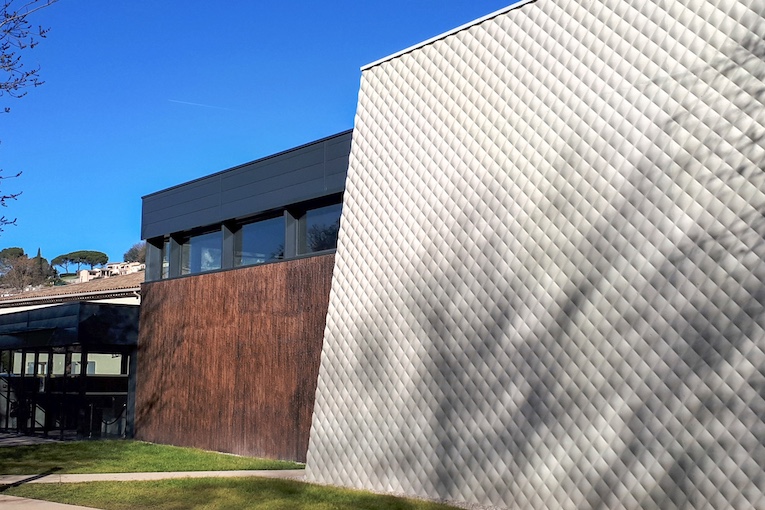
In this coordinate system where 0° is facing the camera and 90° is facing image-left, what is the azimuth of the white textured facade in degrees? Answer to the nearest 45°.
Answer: approximately 45°

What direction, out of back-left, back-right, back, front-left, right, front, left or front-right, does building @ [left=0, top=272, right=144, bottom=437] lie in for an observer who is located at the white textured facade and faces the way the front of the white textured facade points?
right

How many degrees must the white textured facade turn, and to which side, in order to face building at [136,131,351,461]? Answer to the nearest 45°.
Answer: approximately 90° to its right
